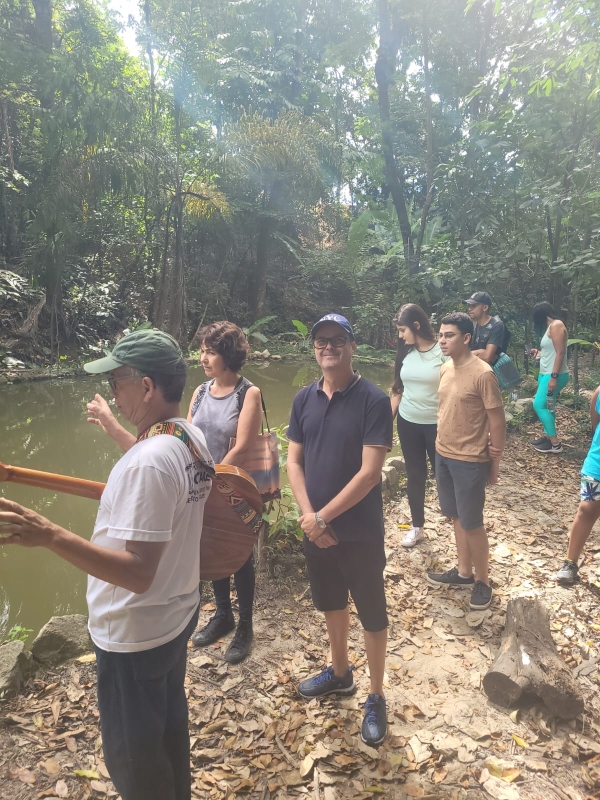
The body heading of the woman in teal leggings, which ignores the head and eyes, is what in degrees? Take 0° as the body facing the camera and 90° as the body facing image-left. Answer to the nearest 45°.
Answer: approximately 90°

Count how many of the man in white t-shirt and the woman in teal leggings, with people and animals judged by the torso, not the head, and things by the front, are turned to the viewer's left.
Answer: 2

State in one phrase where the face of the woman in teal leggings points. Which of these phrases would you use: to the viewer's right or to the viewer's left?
to the viewer's left

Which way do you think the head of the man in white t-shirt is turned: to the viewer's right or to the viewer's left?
to the viewer's left

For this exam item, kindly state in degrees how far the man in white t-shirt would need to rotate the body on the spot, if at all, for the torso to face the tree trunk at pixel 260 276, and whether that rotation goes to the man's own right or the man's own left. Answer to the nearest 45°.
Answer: approximately 90° to the man's own right

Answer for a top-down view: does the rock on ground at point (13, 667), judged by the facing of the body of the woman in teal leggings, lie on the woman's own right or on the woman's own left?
on the woman's own left

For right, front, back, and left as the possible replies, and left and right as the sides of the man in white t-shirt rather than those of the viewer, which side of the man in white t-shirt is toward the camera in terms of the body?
left

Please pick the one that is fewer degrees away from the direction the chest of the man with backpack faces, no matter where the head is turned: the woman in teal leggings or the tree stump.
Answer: the tree stump

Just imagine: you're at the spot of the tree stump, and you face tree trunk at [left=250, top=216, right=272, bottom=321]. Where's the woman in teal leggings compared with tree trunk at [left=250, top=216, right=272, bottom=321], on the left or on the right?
right

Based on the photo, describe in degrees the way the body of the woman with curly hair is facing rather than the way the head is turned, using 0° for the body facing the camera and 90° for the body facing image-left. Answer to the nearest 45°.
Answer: approximately 45°

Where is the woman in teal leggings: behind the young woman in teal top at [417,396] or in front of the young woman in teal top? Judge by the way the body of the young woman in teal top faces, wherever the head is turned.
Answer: behind
